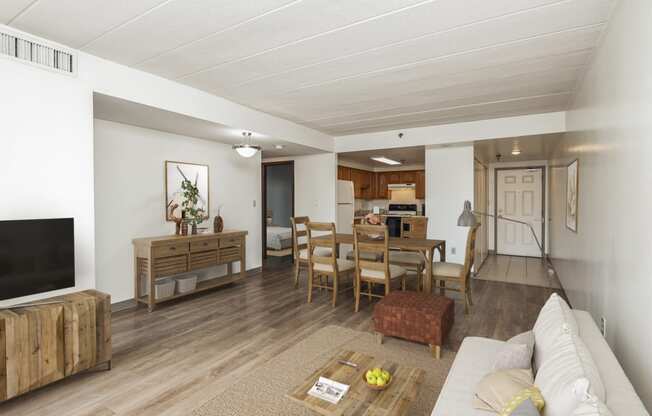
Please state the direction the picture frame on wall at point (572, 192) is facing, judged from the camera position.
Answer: facing to the left of the viewer

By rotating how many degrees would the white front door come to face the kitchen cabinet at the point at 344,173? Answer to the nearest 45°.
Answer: approximately 45° to its right

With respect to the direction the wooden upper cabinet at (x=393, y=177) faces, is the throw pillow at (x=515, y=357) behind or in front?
in front

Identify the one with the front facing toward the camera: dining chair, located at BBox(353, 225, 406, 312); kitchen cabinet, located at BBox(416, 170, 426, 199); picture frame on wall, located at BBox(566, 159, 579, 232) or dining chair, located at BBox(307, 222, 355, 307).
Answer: the kitchen cabinet

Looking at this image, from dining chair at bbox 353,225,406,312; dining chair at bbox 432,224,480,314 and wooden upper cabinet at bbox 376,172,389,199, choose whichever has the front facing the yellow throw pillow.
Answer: the wooden upper cabinet

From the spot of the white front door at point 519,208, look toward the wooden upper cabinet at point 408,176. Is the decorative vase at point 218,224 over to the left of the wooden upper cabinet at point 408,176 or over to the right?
left

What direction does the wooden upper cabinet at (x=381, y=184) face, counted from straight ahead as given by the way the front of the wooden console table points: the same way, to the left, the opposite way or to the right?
to the right

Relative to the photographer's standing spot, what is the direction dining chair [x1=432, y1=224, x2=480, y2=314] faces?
facing to the left of the viewer

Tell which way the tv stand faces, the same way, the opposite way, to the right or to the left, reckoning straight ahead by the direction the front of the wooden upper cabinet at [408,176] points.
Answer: to the left

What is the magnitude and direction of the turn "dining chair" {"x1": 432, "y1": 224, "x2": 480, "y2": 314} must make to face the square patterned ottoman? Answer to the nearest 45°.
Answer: approximately 90° to its left

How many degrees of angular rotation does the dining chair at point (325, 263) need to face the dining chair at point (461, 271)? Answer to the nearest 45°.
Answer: approximately 45° to its right

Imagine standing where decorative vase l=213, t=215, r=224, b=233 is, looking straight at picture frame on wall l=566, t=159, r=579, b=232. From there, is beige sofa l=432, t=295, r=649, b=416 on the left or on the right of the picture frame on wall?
right

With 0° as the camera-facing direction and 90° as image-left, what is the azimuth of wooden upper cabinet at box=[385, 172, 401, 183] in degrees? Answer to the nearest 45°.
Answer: approximately 0°
